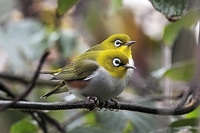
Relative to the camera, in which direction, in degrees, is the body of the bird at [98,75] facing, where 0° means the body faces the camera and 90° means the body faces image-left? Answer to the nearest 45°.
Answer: approximately 270°

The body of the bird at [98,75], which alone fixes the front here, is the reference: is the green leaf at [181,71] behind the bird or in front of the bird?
in front
